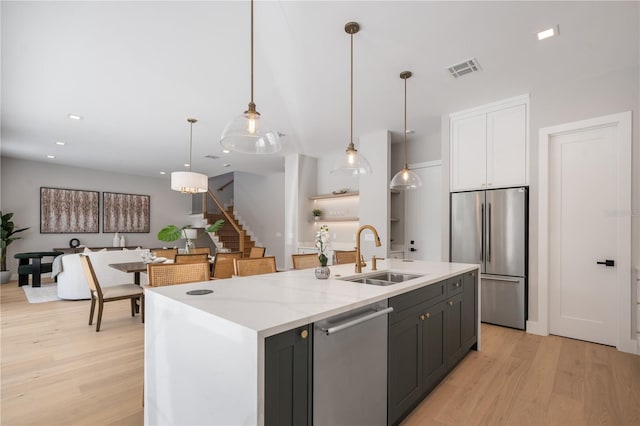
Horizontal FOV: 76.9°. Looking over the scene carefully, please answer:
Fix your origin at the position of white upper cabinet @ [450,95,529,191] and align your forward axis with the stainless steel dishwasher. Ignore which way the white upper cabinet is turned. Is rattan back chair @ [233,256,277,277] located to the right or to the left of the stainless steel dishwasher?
right

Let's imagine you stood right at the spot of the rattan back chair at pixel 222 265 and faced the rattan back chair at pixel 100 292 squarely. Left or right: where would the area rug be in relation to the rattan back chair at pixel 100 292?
right

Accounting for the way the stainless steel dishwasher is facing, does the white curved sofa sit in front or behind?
behind

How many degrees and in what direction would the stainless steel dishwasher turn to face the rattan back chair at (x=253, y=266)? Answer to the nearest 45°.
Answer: approximately 180°

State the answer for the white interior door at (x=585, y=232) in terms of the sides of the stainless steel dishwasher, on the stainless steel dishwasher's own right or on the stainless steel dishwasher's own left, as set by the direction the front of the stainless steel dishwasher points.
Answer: on the stainless steel dishwasher's own left

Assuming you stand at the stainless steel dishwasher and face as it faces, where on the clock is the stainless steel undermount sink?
The stainless steel undermount sink is roughly at 8 o'clock from the stainless steel dishwasher.

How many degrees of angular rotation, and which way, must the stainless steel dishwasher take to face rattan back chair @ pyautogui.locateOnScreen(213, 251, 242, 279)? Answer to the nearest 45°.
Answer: approximately 180°
